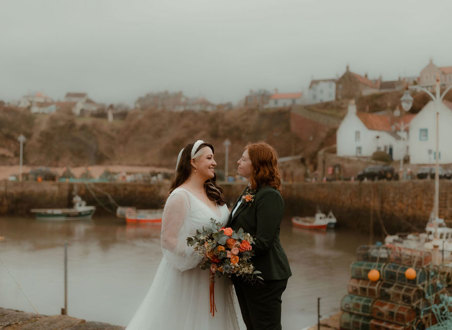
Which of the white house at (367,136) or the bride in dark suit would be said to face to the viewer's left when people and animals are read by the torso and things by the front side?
the bride in dark suit

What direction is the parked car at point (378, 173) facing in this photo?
to the viewer's left

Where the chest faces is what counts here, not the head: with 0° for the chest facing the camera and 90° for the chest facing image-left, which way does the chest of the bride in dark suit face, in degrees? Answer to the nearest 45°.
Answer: approximately 90°

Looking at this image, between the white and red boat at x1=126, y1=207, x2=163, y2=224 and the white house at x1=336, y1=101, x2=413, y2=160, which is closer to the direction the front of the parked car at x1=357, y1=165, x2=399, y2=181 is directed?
the white and red boat

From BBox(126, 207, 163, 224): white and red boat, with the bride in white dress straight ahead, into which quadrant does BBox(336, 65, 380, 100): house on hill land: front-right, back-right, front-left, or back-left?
back-left

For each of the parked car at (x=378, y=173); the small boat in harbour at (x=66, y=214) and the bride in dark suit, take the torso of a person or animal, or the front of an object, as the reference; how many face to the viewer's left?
2

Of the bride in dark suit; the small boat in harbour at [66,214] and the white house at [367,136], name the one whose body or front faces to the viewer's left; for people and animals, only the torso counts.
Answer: the bride in dark suit

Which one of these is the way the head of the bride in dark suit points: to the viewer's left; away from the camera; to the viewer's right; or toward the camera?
to the viewer's left

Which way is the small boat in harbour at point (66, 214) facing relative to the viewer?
to the viewer's right

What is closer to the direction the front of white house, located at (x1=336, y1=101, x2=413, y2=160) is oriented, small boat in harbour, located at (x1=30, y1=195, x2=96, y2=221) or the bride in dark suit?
the bride in dark suit
